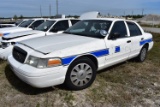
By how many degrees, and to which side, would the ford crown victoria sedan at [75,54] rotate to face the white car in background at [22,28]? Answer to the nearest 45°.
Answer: approximately 90° to its right

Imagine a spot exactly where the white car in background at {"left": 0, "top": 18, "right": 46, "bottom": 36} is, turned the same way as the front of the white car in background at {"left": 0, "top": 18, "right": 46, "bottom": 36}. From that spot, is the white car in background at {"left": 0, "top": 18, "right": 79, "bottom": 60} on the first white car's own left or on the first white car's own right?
on the first white car's own left

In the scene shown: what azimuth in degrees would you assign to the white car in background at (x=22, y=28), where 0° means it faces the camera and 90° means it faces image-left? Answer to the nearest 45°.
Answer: approximately 45°

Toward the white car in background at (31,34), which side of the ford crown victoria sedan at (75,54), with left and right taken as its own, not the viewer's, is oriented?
right

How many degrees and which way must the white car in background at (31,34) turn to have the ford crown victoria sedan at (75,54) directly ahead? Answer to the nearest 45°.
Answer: approximately 45° to its left

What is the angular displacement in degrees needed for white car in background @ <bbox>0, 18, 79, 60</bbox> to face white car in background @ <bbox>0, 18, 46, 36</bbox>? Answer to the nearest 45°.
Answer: approximately 135° to its right

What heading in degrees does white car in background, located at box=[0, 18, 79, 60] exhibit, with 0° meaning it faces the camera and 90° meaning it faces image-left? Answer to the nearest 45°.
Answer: approximately 45°
